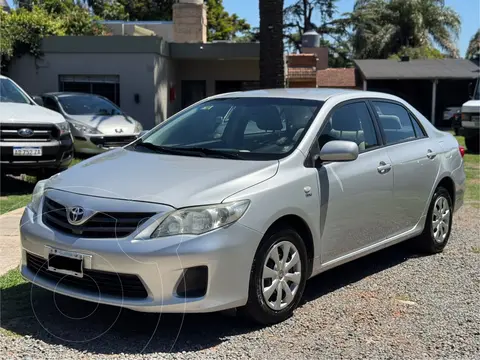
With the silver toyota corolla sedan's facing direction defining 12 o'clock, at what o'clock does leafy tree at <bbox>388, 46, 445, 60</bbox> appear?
The leafy tree is roughly at 5 o'clock from the silver toyota corolla sedan.

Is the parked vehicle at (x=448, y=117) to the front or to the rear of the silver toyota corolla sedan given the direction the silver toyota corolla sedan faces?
to the rear

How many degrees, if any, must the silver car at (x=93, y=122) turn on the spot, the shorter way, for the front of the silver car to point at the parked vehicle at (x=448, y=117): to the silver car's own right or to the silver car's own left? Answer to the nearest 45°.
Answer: approximately 90° to the silver car's own left

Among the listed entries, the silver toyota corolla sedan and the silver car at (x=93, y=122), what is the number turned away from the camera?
0

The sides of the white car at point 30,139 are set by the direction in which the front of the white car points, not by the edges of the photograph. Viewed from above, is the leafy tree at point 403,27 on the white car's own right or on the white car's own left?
on the white car's own left

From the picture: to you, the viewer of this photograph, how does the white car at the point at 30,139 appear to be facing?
facing the viewer and to the right of the viewer

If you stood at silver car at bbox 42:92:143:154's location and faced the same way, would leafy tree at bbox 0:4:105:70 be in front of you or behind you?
behind

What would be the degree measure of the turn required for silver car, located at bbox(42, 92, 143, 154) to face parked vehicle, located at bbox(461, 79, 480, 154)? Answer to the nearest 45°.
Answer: approximately 45° to its left

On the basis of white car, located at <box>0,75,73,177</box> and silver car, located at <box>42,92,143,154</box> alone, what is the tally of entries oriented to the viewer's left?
0

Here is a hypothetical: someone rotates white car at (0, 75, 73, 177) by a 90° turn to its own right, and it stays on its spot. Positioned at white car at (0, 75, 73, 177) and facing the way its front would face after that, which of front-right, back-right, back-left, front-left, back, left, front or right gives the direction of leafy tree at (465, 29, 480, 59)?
back

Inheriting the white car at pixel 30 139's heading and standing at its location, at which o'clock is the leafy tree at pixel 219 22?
The leafy tree is roughly at 8 o'clock from the white car.

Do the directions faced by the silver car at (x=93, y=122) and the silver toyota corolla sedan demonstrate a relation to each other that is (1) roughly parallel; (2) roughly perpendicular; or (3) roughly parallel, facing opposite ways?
roughly perpendicular

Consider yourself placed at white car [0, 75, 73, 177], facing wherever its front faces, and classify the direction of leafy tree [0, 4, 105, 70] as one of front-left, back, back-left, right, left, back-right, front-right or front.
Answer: back-left

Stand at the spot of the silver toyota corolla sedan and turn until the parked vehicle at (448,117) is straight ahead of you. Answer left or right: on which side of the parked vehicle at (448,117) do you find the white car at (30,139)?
left
